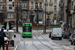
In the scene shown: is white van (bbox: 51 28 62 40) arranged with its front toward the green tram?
no

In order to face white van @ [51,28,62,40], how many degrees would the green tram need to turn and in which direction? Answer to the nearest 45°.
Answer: approximately 45° to its left

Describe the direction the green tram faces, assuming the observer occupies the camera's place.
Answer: facing the viewer
